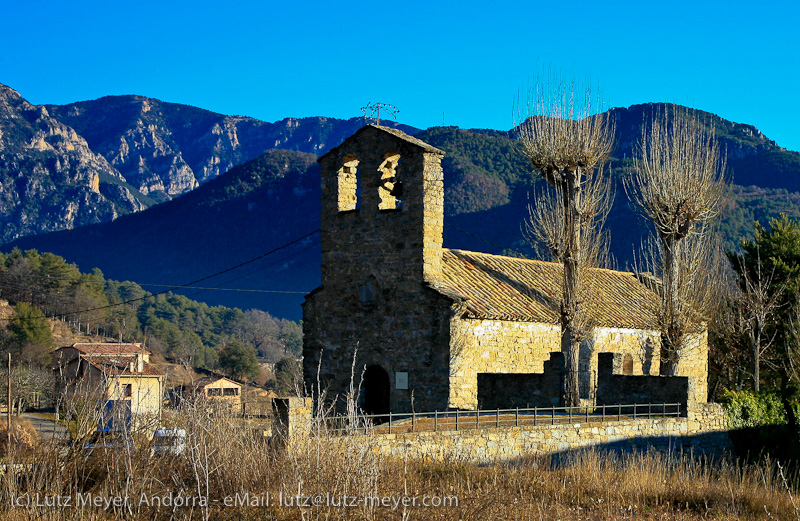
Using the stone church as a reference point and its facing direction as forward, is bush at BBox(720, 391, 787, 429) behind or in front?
behind

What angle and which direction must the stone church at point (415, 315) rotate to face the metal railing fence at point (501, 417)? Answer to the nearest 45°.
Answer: approximately 90° to its left

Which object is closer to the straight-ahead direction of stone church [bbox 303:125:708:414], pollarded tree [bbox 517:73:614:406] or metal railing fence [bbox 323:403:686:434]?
the metal railing fence

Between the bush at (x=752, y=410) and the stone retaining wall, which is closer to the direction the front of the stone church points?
the stone retaining wall

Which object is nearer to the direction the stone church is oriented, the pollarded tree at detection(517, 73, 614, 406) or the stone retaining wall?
the stone retaining wall

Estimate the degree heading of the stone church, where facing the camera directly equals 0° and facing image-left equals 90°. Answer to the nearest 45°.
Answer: approximately 45°
